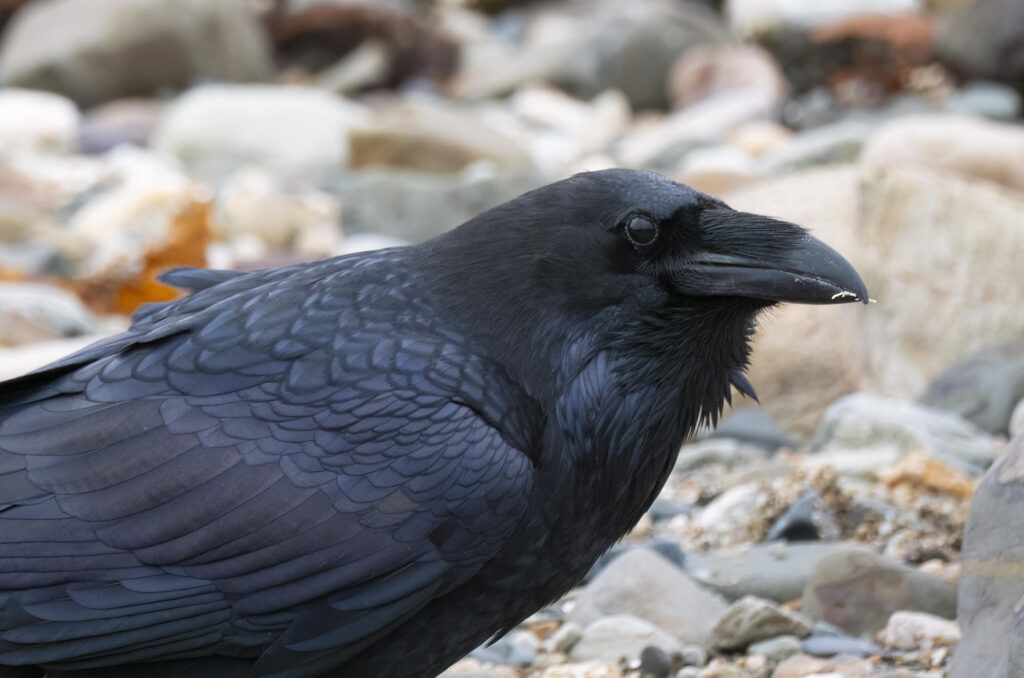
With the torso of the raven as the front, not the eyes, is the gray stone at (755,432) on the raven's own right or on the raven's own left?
on the raven's own left

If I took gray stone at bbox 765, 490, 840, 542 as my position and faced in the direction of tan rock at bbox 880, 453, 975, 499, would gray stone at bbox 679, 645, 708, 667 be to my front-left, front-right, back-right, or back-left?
back-right

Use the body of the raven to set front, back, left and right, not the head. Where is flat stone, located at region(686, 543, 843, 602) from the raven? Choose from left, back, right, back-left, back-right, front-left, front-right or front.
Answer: front-left

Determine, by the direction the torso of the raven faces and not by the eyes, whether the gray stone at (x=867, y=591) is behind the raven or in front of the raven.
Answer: in front

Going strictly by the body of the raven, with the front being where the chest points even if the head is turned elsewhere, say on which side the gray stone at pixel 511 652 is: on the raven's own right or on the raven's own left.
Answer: on the raven's own left

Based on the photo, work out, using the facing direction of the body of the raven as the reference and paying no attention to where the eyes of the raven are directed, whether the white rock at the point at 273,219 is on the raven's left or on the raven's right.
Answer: on the raven's left

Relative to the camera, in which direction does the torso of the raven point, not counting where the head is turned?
to the viewer's right
